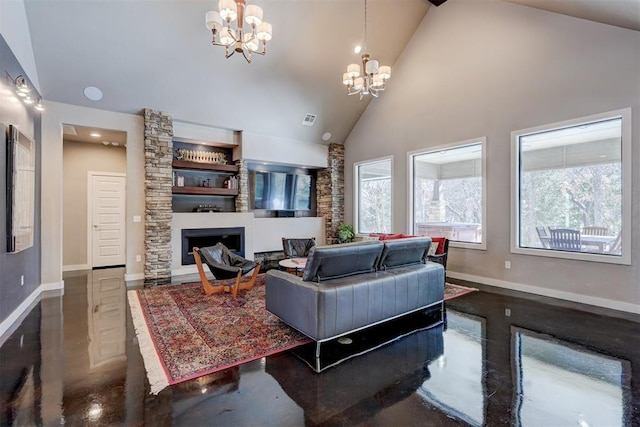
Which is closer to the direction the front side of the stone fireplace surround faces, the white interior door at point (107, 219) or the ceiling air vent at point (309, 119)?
the ceiling air vent

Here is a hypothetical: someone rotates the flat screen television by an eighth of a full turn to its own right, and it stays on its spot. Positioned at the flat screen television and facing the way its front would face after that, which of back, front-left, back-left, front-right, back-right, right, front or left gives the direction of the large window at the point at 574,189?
front-left

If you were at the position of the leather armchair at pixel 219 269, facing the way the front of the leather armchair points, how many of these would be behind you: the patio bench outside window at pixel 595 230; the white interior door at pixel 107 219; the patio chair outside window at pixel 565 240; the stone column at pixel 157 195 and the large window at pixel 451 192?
2

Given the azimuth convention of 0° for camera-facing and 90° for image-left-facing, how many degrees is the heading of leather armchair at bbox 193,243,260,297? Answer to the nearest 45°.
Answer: approximately 315°

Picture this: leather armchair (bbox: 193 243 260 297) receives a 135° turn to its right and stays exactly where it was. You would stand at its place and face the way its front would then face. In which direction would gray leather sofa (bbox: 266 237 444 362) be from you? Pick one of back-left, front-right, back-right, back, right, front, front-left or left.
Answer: back-left

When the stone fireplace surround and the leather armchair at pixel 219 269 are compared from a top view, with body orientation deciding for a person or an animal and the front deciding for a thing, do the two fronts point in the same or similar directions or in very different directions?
same or similar directions

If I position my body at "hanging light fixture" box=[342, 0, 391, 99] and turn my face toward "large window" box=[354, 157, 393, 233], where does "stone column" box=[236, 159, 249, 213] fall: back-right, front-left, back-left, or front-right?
front-left

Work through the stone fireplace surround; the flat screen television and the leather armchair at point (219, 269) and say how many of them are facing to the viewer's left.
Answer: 0

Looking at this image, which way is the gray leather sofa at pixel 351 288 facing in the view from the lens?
facing away from the viewer and to the left of the viewer

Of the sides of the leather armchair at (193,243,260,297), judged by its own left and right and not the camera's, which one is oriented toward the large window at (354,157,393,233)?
left

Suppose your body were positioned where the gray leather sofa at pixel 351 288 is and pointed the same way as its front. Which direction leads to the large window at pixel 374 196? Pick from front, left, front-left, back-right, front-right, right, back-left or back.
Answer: front-right

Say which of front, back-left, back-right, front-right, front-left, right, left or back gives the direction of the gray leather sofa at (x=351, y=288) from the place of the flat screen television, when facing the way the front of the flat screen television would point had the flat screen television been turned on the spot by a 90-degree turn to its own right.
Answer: front-left

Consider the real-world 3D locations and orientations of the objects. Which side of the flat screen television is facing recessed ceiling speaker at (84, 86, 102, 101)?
right

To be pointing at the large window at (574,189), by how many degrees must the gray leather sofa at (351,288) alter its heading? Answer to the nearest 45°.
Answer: approximately 90° to its right

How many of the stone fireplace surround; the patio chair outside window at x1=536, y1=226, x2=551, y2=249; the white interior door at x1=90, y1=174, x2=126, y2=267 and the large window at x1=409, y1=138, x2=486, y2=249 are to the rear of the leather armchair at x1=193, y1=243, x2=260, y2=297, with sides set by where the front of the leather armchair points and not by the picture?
2

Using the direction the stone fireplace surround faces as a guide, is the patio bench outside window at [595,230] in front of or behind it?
in front
